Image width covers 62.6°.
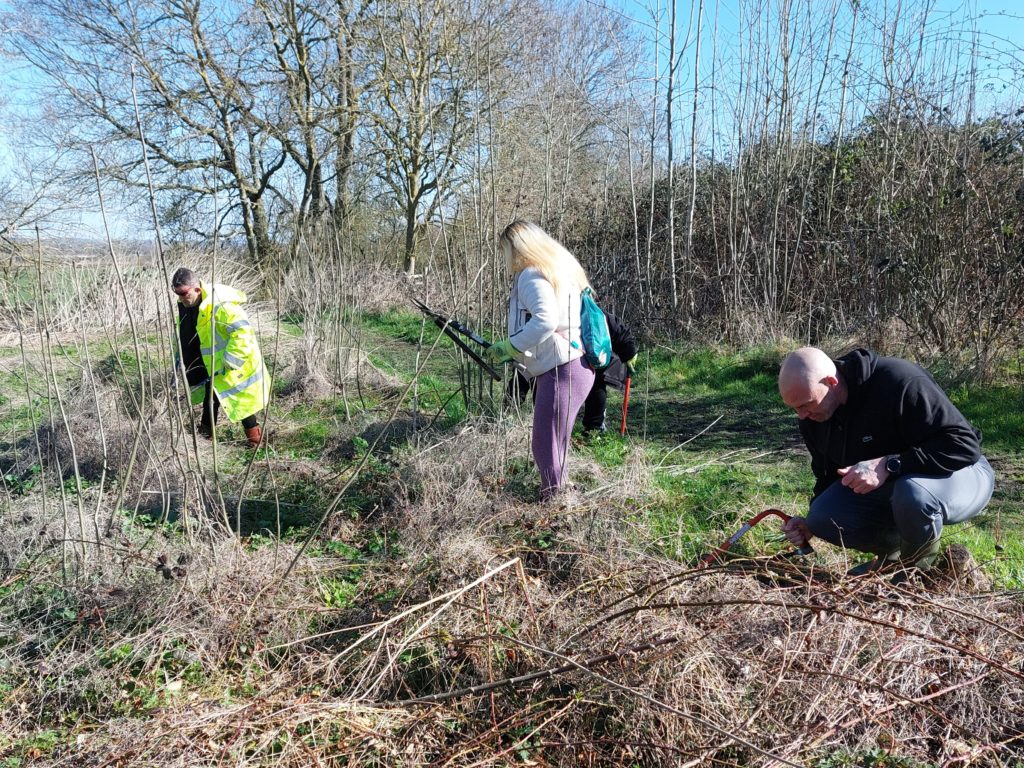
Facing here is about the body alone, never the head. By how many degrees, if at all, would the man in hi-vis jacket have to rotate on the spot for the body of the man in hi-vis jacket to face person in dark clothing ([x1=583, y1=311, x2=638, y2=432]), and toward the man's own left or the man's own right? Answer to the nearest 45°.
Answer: approximately 90° to the man's own left

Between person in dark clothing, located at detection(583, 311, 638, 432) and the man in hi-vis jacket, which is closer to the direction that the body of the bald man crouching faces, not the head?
the man in hi-vis jacket

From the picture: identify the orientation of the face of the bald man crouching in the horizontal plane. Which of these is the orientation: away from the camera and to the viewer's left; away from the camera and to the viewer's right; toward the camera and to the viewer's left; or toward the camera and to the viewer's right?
toward the camera and to the viewer's left

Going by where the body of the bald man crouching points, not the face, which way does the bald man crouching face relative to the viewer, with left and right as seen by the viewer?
facing the viewer and to the left of the viewer

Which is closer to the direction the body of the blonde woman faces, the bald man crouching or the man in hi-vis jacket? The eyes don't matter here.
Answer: the man in hi-vis jacket

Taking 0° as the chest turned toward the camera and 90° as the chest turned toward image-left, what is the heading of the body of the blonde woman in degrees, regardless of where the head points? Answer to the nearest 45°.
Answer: approximately 90°

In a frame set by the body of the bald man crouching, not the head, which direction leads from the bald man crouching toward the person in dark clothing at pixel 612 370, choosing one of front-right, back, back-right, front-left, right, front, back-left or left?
right
